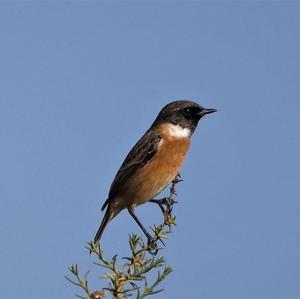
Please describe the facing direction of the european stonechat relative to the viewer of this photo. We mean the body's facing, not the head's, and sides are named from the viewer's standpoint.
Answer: facing to the right of the viewer
